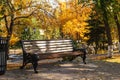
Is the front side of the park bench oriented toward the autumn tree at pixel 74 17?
no

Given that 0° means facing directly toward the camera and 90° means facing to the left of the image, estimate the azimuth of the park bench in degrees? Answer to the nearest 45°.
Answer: approximately 315°
